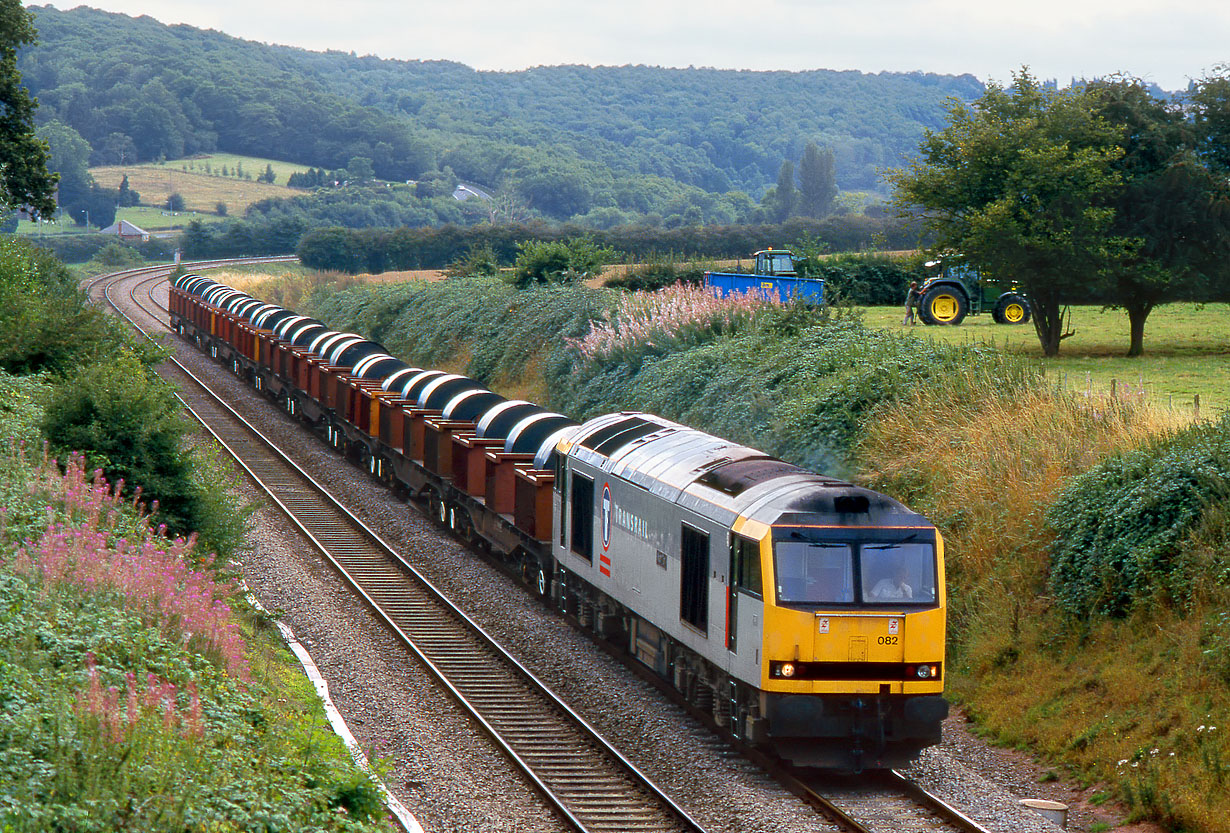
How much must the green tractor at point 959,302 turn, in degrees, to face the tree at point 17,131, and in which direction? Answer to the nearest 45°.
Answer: approximately 180°

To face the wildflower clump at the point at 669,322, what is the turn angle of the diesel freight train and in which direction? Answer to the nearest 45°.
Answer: approximately 135° to its left

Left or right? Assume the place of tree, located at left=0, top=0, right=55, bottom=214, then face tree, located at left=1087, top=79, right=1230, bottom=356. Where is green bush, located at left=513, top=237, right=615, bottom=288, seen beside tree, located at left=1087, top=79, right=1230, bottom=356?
left

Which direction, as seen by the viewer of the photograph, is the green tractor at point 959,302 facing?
facing to the right of the viewer

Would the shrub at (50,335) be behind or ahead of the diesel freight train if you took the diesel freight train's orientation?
behind

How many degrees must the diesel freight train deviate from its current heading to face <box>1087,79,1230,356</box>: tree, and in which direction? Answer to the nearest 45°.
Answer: approximately 90° to its left

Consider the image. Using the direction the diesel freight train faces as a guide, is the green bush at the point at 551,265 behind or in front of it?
behind

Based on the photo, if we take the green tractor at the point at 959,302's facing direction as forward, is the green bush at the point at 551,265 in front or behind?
behind

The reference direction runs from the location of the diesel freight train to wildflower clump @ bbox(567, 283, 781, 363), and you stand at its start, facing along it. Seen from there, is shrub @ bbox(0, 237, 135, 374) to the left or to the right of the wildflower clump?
left

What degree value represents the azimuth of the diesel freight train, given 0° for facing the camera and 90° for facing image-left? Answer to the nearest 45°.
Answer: approximately 315°

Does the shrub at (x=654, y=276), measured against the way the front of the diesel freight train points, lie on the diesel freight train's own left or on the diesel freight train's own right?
on the diesel freight train's own left

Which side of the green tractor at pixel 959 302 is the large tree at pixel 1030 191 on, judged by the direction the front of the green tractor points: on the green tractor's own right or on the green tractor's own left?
on the green tractor's own right

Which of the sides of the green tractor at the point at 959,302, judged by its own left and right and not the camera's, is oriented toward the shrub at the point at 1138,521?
right
